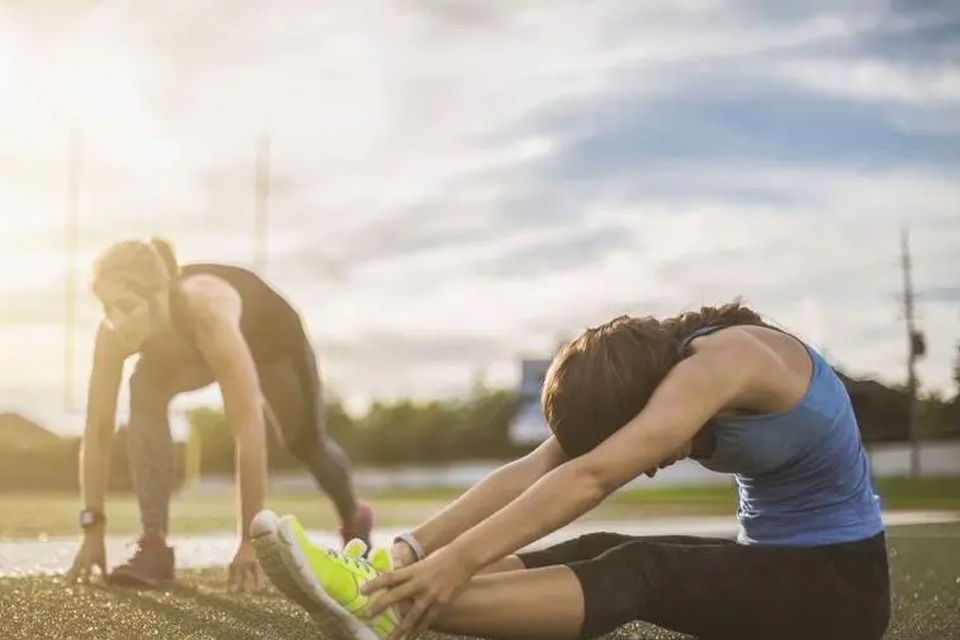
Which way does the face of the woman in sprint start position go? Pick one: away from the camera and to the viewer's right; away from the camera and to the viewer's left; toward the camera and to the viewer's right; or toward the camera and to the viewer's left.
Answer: toward the camera and to the viewer's left

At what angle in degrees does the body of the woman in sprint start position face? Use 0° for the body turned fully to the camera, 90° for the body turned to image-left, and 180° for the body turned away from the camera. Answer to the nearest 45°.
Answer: approximately 45°
